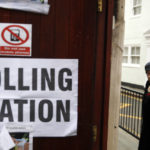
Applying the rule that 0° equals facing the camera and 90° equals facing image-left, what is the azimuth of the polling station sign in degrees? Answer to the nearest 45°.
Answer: approximately 0°

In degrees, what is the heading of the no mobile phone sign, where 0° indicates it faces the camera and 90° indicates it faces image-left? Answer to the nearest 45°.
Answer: approximately 0°

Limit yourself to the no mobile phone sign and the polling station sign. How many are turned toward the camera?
2
